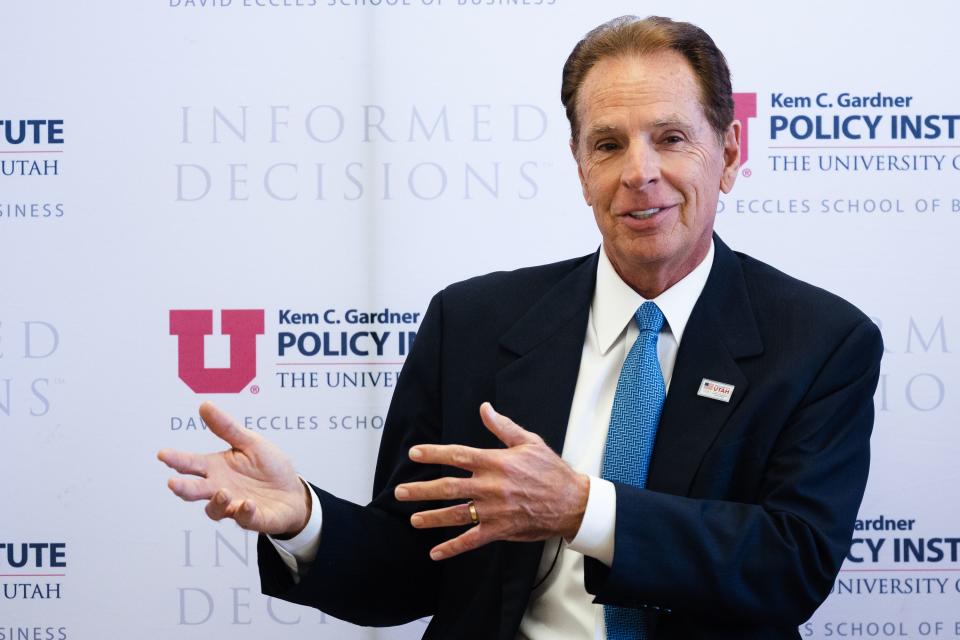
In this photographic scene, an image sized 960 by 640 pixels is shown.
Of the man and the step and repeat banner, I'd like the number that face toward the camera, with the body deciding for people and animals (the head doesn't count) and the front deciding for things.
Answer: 2

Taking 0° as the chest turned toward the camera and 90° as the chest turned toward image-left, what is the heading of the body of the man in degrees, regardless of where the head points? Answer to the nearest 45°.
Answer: approximately 0°

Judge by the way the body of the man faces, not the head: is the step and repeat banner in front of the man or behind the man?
behind
